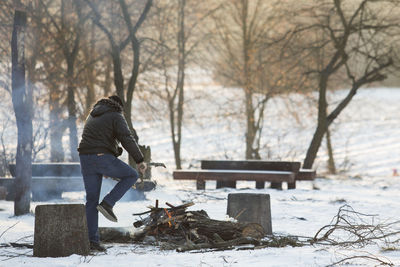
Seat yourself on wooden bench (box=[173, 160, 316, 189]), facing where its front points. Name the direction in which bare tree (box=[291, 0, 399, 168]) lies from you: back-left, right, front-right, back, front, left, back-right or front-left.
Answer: back-left

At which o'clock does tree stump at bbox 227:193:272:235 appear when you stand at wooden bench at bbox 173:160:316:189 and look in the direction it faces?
The tree stump is roughly at 12 o'clock from the wooden bench.

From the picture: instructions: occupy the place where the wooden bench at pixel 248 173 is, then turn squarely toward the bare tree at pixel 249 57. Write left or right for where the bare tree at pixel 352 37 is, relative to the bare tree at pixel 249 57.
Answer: right

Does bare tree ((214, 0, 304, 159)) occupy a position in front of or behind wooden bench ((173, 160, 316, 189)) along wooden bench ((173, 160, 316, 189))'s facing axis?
behind

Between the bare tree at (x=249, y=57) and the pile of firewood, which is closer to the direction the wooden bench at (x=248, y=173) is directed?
the pile of firewood

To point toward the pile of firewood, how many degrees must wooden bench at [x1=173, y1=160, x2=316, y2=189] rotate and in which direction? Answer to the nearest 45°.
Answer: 0° — it already faces it

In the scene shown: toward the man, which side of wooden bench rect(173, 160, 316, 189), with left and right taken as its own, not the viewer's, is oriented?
front

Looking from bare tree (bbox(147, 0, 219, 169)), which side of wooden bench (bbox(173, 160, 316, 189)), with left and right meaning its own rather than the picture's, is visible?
back

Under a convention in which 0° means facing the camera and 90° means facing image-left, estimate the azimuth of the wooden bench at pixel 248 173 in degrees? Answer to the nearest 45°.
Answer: approximately 0°

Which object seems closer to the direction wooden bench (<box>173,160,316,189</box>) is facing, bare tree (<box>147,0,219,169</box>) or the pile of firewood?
the pile of firewood
